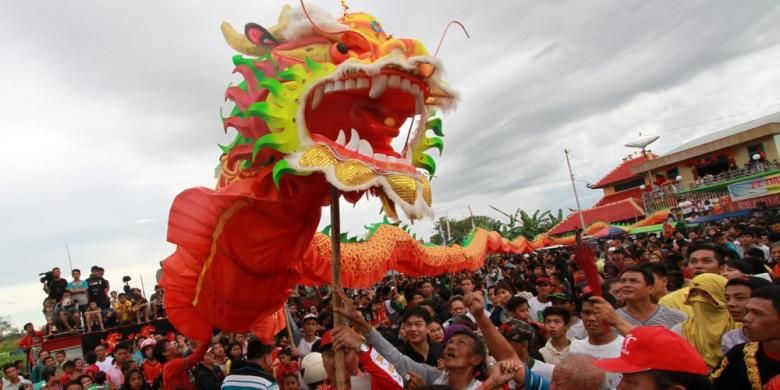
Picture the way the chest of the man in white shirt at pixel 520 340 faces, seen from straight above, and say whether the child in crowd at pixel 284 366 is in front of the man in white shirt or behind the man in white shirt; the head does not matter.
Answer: in front

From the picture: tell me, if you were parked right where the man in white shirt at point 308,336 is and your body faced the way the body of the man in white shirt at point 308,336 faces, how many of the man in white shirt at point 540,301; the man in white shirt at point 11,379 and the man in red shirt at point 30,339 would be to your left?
1

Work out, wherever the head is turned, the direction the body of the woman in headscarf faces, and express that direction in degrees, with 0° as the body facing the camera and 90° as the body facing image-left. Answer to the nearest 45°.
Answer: approximately 45°

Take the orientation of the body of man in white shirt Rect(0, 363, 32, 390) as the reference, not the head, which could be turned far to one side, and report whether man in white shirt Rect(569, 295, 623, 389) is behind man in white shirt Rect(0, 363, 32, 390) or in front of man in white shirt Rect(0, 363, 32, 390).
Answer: in front
